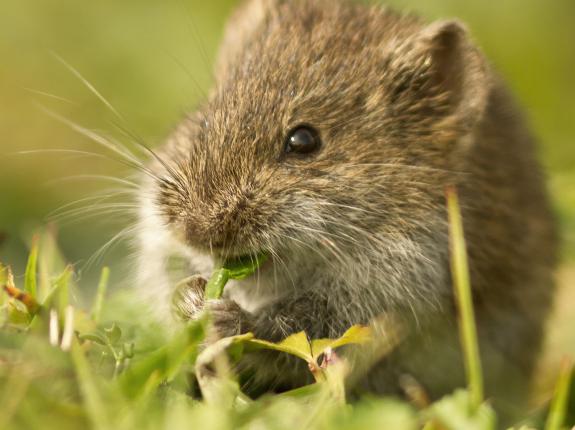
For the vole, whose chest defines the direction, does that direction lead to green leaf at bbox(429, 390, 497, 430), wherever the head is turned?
no

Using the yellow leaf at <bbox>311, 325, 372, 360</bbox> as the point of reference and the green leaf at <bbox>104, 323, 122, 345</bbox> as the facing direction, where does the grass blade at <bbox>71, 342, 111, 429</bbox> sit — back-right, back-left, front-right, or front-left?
front-left

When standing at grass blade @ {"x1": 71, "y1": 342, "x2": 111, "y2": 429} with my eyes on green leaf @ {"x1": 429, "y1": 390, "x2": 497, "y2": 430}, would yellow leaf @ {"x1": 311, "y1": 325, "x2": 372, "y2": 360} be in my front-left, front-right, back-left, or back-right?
front-left

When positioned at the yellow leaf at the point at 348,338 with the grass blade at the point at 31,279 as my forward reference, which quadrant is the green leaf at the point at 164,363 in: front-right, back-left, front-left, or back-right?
front-left

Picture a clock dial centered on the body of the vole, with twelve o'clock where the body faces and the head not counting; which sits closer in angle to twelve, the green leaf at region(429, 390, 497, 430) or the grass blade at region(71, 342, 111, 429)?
the grass blade

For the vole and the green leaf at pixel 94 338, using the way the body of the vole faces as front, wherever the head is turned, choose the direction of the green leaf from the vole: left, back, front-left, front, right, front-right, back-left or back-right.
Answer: front

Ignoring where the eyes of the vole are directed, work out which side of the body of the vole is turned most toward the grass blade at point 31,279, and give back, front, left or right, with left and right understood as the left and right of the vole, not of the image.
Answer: front

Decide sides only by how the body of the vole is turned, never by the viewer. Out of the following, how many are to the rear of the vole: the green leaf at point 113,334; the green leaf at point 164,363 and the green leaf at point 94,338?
0

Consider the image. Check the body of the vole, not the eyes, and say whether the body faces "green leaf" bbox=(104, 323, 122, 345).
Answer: yes

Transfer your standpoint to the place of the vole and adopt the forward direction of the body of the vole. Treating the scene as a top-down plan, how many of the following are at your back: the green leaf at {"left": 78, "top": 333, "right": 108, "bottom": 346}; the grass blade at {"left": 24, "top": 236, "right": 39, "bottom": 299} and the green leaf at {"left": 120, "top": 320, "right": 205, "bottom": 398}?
0

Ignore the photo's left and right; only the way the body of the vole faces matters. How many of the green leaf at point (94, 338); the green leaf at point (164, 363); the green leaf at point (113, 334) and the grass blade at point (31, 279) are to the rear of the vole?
0
